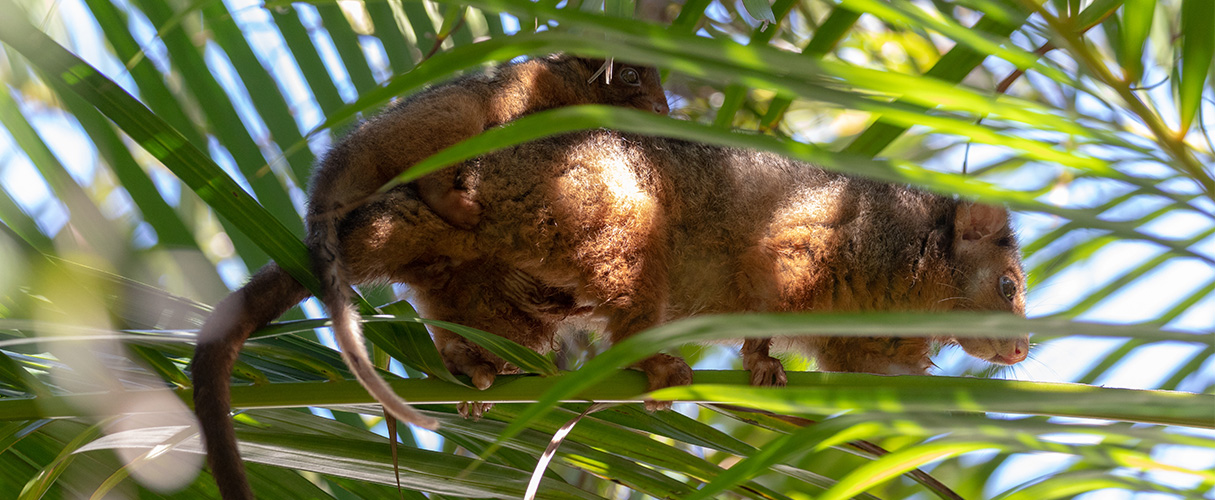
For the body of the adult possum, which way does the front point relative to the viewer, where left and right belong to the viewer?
facing to the right of the viewer
